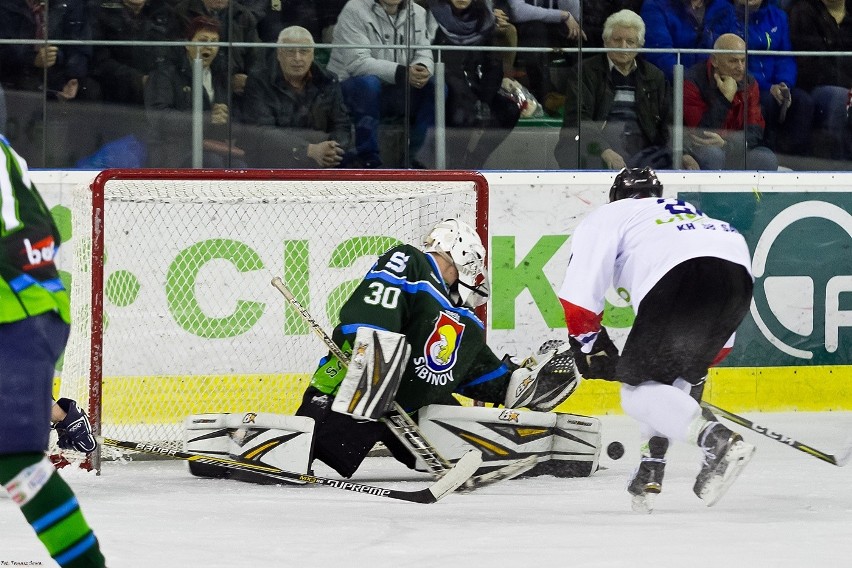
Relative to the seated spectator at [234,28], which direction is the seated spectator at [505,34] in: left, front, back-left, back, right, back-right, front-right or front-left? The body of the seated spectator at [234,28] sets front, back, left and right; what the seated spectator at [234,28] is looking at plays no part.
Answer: left

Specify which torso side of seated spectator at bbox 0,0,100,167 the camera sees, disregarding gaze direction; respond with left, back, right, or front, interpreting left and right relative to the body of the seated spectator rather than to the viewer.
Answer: front

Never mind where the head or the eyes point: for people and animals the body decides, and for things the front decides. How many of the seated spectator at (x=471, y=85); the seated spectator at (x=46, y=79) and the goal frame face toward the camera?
3

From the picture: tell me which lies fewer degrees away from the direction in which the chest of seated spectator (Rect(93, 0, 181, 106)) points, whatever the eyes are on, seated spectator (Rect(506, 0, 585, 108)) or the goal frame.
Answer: the goal frame

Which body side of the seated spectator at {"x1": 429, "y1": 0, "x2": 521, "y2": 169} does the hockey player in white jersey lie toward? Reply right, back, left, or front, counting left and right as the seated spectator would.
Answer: front

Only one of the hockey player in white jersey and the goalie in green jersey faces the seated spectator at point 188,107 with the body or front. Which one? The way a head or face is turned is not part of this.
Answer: the hockey player in white jersey

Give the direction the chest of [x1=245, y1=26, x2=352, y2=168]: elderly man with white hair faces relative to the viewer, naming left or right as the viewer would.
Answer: facing the viewer

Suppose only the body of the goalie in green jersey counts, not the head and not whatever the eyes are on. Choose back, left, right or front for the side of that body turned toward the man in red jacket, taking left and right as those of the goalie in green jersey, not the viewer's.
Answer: left

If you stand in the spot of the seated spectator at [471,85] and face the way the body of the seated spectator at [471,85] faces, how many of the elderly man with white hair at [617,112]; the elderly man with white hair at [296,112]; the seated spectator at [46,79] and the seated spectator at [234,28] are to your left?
1

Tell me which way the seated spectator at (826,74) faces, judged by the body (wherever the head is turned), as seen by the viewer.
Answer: toward the camera

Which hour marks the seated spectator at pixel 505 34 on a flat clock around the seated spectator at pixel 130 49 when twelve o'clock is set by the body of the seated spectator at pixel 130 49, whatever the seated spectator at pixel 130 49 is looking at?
the seated spectator at pixel 505 34 is roughly at 9 o'clock from the seated spectator at pixel 130 49.

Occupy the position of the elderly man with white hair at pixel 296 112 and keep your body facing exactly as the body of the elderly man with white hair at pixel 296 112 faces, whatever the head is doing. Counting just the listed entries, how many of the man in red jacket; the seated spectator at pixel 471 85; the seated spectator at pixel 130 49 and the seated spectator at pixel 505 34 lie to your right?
1

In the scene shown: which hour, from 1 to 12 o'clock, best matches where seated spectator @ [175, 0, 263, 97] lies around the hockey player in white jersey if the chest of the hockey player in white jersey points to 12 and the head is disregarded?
The seated spectator is roughly at 12 o'clock from the hockey player in white jersey.
